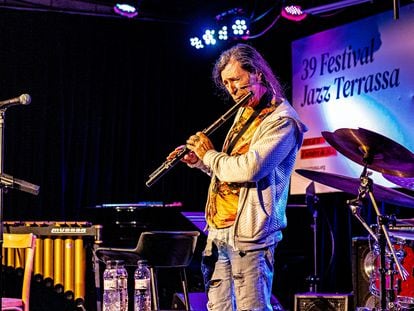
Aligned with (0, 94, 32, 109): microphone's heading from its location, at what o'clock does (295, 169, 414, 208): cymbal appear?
The cymbal is roughly at 12 o'clock from the microphone.

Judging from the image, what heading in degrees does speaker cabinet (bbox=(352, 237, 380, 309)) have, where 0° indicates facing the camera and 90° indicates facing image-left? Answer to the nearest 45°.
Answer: approximately 315°

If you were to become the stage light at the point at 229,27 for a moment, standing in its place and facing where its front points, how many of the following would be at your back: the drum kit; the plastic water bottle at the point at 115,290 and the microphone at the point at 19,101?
0

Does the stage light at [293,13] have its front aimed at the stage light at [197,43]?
no

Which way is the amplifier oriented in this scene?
toward the camera

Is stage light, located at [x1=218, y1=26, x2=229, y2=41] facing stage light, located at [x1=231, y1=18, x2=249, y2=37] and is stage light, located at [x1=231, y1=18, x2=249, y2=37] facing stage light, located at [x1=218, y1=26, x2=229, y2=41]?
no

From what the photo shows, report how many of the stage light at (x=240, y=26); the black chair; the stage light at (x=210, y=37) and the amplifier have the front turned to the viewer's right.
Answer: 0

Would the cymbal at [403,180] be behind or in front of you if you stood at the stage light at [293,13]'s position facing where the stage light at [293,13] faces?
in front

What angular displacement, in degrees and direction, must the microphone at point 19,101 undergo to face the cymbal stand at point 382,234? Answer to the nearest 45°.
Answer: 0° — it already faces it

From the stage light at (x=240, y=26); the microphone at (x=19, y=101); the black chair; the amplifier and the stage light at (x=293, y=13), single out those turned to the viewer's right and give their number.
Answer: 1

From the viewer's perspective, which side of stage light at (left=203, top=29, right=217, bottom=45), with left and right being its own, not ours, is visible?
front

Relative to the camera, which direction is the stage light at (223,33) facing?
toward the camera

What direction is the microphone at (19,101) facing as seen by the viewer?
to the viewer's right
